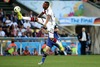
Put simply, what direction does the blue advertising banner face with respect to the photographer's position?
facing the viewer
